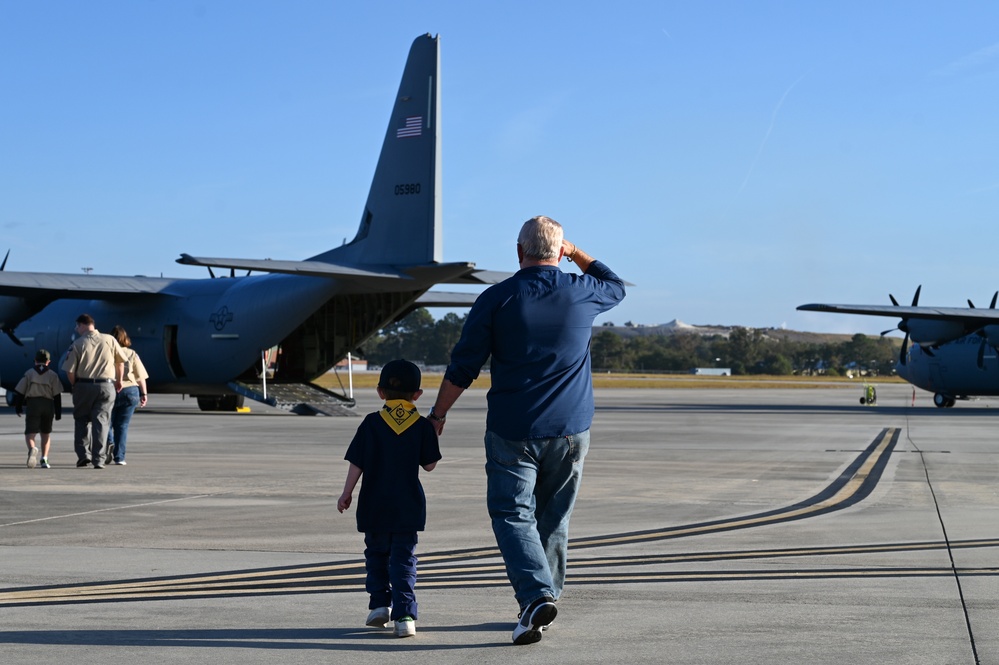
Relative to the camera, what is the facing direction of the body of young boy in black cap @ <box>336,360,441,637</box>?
away from the camera

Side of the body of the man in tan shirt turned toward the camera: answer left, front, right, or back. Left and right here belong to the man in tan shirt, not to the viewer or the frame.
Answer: back

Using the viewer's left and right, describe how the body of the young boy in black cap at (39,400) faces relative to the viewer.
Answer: facing away from the viewer

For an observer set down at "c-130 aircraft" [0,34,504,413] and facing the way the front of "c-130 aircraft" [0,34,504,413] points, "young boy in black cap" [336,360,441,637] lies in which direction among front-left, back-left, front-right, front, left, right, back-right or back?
back-left

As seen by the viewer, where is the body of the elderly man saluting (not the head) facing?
away from the camera

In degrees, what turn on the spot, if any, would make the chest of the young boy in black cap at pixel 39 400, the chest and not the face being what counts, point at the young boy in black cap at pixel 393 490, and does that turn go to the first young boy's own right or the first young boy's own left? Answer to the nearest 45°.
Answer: approximately 180°

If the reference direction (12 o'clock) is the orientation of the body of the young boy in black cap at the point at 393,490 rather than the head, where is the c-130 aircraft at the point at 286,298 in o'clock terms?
The c-130 aircraft is roughly at 12 o'clock from the young boy in black cap.

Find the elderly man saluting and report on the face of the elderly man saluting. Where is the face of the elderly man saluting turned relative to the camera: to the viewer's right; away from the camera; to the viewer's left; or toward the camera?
away from the camera
